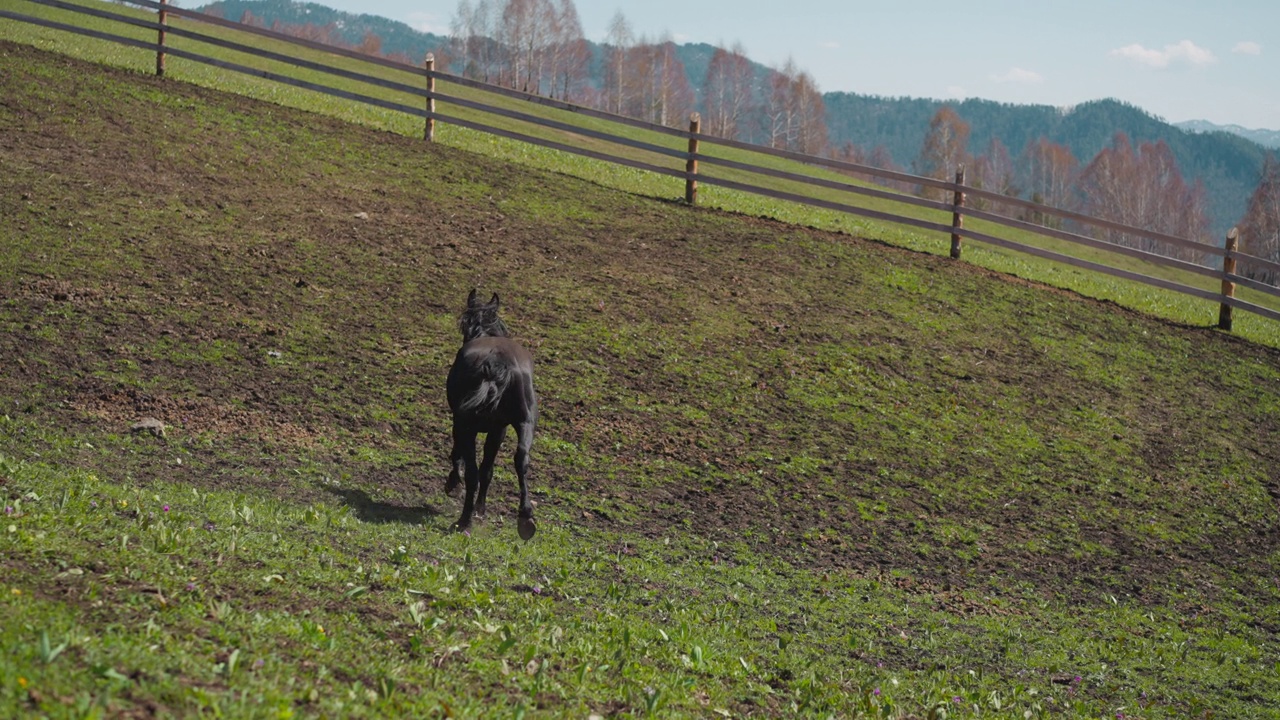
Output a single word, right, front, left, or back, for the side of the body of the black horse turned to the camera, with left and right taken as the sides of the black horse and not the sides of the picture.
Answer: back
